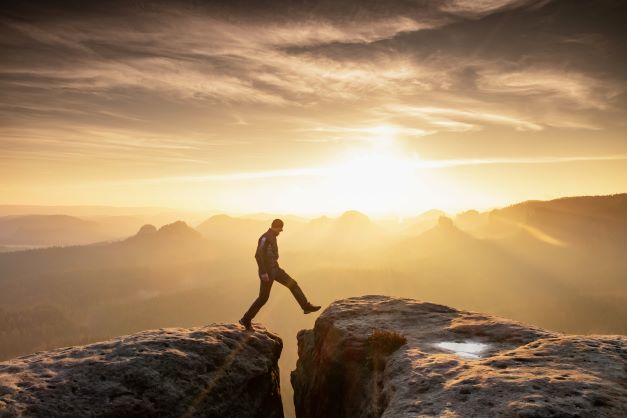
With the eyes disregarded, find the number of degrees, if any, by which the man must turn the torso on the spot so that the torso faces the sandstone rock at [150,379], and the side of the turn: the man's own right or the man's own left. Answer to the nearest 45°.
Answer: approximately 135° to the man's own right

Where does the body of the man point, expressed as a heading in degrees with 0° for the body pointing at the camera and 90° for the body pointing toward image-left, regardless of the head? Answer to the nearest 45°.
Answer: approximately 270°

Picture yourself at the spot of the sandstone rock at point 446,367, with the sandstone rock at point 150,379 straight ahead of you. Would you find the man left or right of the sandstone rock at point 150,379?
right

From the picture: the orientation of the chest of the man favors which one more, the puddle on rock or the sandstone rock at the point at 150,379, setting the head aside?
the puddle on rock

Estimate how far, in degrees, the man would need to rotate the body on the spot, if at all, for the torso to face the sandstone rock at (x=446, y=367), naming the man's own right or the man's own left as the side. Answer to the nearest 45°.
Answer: approximately 45° to the man's own right

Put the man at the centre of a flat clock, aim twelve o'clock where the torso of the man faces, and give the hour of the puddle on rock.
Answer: The puddle on rock is roughly at 1 o'clock from the man.
